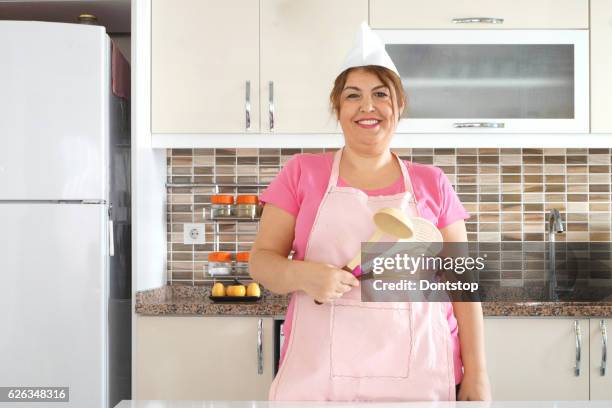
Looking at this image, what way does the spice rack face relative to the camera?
toward the camera

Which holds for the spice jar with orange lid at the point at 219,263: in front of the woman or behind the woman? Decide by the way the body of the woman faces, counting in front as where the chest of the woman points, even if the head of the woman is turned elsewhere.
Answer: behind

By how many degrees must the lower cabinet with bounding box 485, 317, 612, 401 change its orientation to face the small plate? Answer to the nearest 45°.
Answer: approximately 90° to its right

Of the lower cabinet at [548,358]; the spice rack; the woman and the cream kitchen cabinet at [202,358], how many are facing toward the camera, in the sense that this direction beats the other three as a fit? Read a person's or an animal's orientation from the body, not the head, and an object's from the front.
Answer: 4

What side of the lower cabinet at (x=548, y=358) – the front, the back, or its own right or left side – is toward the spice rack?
right

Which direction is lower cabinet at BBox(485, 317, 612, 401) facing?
toward the camera

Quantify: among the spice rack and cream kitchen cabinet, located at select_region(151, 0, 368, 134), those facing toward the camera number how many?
2

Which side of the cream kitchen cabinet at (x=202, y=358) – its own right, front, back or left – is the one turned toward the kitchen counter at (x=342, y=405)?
front

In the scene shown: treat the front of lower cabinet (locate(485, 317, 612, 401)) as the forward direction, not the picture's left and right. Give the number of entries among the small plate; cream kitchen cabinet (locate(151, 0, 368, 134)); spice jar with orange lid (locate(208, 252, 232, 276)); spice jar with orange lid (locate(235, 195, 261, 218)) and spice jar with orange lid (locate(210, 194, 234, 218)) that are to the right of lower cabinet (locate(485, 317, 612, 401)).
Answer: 5

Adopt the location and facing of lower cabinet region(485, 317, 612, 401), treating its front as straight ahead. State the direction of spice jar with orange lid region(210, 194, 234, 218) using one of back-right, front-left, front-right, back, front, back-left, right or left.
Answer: right
